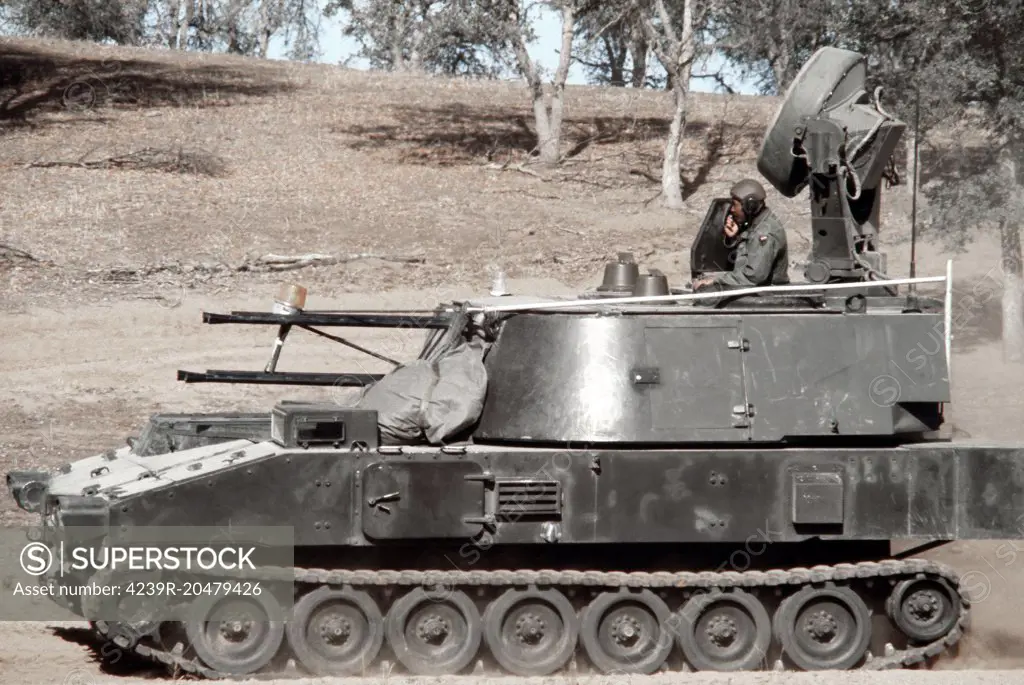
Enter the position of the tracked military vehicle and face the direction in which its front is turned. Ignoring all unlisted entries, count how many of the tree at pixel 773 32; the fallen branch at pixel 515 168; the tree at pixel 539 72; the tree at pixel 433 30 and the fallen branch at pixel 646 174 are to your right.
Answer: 5

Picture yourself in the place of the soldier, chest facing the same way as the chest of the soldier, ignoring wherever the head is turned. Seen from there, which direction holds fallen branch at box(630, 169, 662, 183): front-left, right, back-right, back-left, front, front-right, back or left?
right

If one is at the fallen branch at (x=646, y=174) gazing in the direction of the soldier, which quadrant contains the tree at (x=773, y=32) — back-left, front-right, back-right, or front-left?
back-left

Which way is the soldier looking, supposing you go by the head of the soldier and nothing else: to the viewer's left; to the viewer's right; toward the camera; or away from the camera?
to the viewer's left

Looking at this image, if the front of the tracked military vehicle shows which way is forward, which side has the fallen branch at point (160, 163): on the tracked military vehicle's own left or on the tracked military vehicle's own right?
on the tracked military vehicle's own right

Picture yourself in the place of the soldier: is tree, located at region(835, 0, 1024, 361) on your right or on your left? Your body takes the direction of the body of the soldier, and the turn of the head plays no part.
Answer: on your right

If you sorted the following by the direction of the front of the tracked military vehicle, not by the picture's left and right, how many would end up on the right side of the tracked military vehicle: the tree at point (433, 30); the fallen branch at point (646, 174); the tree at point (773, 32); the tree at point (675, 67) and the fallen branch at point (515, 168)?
5

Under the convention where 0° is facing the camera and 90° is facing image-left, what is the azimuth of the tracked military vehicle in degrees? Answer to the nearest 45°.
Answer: approximately 90°

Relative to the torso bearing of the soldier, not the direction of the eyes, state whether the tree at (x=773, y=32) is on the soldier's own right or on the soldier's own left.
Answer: on the soldier's own right

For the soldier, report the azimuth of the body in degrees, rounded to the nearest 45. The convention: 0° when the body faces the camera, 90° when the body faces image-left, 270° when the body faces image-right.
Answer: approximately 90°

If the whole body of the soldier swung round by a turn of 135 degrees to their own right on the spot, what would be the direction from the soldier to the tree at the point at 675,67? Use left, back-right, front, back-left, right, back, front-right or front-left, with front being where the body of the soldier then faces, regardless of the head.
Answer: front-left

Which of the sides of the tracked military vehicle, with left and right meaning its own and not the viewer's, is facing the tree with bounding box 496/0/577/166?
right
